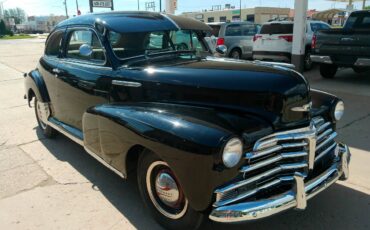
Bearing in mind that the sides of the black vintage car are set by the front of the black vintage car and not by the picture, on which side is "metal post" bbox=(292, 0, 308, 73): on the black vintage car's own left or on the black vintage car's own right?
on the black vintage car's own left

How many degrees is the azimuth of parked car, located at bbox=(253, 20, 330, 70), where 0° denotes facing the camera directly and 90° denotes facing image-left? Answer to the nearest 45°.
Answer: approximately 225°

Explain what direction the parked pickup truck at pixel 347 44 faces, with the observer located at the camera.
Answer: facing away from the viewer and to the right of the viewer

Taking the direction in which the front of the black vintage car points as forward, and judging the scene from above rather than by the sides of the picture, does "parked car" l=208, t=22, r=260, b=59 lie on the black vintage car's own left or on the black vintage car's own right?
on the black vintage car's own left

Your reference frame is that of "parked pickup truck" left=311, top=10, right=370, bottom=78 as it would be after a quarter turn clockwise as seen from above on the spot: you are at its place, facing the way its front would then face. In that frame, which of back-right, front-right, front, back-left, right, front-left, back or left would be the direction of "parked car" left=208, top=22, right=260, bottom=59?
back

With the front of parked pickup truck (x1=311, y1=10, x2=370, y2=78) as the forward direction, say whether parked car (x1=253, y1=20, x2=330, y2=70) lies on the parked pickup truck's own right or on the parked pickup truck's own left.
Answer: on the parked pickup truck's own left

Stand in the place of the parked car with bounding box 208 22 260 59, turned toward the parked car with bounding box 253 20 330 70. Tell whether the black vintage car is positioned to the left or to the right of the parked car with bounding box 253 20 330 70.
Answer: right

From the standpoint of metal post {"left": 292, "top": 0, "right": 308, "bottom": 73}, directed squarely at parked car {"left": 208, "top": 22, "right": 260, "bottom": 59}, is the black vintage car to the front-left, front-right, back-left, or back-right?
back-left

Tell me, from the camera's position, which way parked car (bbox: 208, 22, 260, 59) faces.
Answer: facing away from the viewer and to the right of the viewer

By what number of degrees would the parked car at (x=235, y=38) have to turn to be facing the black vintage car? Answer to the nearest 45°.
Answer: approximately 135° to its right

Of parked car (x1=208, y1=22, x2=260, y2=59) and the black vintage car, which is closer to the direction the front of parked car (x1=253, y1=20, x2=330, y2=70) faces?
the parked car

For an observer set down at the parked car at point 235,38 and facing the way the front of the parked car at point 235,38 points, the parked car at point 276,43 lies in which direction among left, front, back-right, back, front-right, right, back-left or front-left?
right
